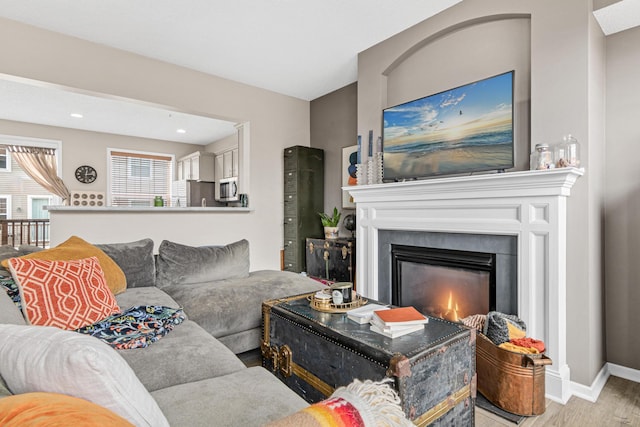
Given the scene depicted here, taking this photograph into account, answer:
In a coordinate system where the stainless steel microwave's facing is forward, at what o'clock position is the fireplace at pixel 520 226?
The fireplace is roughly at 10 o'clock from the stainless steel microwave.

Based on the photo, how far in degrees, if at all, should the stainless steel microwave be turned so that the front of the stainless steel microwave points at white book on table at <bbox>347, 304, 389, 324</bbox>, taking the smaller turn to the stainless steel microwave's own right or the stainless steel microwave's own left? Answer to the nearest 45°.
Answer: approximately 45° to the stainless steel microwave's own left

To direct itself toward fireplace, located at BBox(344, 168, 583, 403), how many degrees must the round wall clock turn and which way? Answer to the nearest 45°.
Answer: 0° — it already faces it

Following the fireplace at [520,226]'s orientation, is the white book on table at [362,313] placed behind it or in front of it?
in front

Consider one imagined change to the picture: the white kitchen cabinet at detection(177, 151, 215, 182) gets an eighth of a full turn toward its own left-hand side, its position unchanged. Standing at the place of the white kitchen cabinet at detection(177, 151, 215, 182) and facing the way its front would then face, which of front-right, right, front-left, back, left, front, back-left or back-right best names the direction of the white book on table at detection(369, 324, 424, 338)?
front

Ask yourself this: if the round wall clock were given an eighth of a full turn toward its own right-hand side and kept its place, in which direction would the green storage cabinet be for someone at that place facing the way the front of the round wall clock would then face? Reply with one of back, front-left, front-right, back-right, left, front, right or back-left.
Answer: left

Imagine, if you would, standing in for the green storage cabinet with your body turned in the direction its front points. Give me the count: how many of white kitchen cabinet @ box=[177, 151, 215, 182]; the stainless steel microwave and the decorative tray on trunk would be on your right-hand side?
2

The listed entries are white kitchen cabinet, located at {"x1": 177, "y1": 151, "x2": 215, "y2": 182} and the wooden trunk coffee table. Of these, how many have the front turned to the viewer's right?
0

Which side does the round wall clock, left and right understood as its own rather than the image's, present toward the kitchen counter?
front

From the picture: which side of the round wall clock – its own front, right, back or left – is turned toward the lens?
front

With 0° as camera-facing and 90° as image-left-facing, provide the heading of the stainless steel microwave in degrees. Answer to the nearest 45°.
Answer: approximately 45°

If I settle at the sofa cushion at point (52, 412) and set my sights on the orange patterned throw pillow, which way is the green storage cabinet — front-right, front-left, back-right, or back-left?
front-right
